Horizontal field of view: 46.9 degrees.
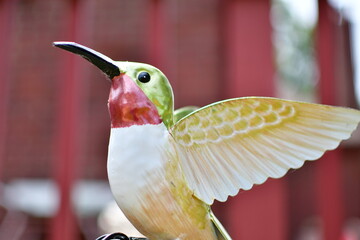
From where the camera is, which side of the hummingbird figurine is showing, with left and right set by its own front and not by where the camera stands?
left
